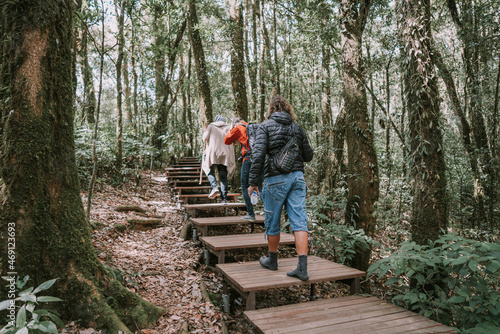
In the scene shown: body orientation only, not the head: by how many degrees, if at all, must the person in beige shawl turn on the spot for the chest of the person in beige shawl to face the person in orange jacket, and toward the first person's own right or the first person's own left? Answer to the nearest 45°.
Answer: approximately 180°

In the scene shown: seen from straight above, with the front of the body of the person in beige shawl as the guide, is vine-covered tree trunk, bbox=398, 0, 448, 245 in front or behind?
behind

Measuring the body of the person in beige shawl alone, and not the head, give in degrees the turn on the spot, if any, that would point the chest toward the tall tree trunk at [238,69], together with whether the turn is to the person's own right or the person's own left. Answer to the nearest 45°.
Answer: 0° — they already face it

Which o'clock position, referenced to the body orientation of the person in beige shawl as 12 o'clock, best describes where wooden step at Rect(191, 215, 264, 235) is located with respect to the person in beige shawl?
The wooden step is roughly at 6 o'clock from the person in beige shawl.

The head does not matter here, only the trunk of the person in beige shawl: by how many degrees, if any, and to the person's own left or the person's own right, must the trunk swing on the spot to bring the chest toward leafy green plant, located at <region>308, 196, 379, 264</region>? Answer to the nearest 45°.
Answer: approximately 135° to the person's own right

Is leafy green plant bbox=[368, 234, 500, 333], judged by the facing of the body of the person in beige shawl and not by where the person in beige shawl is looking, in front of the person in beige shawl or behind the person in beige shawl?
behind

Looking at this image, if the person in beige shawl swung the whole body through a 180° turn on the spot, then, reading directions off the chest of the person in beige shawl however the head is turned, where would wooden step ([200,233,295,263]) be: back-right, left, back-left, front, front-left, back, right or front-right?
front

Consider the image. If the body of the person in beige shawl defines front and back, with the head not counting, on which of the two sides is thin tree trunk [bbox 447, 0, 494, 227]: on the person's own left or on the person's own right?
on the person's own right

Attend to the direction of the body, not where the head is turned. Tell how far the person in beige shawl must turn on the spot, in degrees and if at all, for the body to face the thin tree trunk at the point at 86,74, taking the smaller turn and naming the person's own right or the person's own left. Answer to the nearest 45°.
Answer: approximately 45° to the person's own left

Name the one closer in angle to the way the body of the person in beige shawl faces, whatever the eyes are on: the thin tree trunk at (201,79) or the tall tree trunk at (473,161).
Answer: the thin tree trunk

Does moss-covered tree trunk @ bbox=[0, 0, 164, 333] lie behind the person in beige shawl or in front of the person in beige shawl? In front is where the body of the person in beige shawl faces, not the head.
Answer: behind

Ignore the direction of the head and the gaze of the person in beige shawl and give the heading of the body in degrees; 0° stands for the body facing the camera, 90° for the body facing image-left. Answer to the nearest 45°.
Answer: approximately 180°

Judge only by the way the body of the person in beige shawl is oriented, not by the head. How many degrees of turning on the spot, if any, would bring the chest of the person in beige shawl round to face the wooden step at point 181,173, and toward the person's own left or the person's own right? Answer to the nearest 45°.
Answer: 0° — they already face it

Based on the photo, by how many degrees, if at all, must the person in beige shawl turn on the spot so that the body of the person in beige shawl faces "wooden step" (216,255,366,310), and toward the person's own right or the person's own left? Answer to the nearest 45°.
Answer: approximately 180°

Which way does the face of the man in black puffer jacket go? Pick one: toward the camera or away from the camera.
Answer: away from the camera
